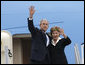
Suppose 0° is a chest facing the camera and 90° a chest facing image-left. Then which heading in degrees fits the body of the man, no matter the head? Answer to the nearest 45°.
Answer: approximately 315°
